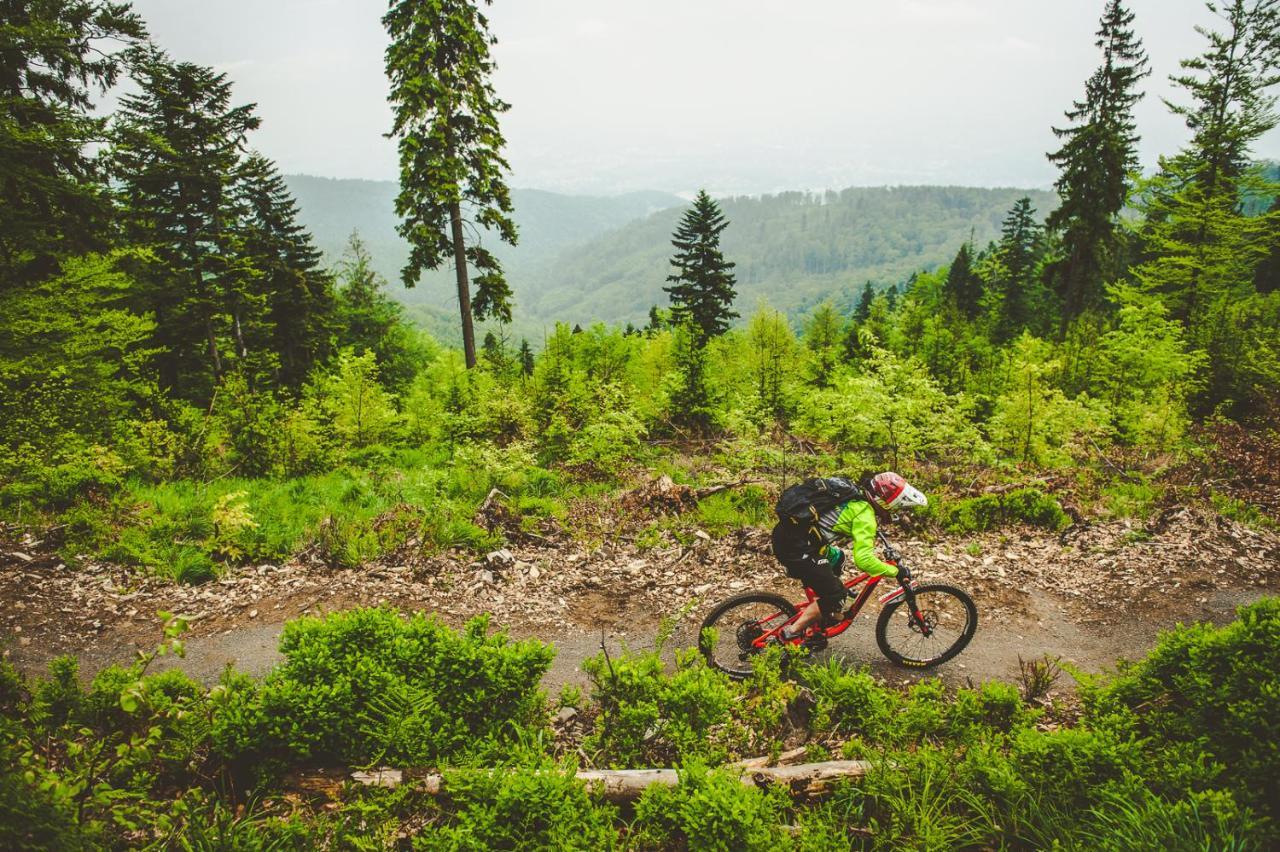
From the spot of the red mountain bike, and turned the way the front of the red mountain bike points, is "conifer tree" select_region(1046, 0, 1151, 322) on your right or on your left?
on your left

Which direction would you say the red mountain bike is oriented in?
to the viewer's right

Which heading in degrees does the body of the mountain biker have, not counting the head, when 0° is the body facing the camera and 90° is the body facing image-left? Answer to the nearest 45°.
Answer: approximately 270°

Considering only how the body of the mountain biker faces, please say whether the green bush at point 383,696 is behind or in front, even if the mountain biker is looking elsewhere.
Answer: behind

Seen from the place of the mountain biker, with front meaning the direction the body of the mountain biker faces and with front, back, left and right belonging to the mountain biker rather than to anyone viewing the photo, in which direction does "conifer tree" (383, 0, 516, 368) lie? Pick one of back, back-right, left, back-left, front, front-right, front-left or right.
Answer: back-left

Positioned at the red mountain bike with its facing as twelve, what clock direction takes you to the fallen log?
The fallen log is roughly at 4 o'clock from the red mountain bike.
